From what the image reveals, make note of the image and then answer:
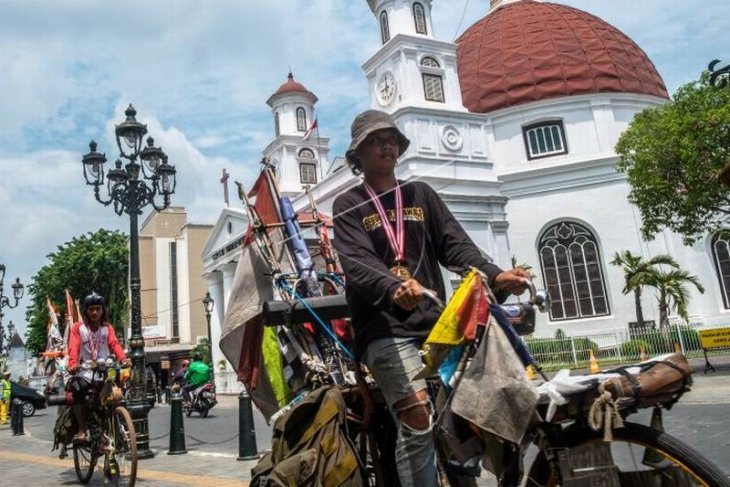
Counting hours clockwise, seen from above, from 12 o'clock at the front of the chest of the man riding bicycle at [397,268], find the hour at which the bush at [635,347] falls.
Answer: The bush is roughly at 8 o'clock from the man riding bicycle.

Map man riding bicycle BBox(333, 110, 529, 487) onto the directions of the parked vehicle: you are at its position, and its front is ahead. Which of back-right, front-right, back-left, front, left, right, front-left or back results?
front-right

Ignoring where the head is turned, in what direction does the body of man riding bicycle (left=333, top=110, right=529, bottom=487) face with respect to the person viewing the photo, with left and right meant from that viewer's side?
facing the viewer and to the right of the viewer

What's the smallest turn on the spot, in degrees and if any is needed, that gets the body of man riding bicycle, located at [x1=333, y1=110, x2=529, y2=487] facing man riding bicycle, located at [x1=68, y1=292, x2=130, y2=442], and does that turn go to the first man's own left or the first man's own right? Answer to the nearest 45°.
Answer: approximately 180°

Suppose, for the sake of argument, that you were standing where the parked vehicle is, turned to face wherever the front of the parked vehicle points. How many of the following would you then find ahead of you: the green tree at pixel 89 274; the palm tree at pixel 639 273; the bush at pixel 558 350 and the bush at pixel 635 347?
3

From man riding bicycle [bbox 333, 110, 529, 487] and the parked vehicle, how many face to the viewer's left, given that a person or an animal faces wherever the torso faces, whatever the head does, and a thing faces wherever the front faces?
0
